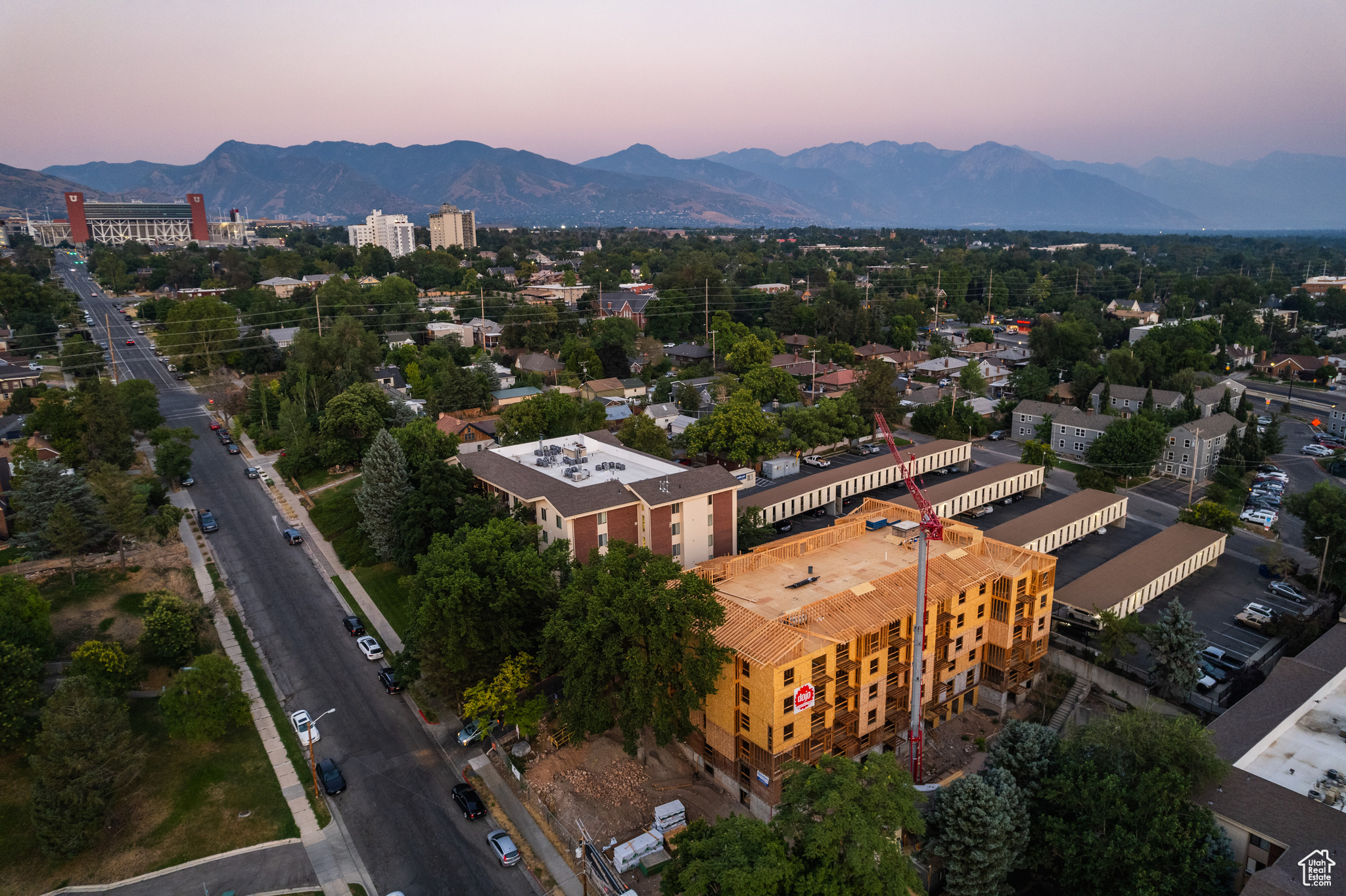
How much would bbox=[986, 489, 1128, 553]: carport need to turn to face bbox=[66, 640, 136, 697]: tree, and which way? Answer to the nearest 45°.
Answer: approximately 90° to its right

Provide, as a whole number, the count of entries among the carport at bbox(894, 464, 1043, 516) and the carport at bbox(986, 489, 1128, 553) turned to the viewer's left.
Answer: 0

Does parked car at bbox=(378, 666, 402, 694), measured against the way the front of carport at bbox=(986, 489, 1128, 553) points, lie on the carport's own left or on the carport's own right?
on the carport's own right

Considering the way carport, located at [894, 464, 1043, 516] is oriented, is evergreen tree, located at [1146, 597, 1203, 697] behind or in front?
in front

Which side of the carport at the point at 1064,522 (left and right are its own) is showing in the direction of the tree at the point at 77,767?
right

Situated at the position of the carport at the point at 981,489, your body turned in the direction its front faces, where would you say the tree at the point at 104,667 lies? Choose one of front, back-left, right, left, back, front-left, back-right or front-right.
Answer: right

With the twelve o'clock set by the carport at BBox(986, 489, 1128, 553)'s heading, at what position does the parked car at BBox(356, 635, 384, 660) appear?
The parked car is roughly at 3 o'clock from the carport.

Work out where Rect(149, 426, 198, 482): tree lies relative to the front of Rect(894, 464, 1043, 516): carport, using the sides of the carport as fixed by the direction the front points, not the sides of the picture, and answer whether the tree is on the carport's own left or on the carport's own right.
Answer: on the carport's own right
